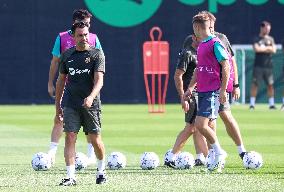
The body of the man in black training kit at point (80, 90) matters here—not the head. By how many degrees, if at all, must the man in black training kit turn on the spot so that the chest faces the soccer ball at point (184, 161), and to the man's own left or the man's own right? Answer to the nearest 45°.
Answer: approximately 135° to the man's own left

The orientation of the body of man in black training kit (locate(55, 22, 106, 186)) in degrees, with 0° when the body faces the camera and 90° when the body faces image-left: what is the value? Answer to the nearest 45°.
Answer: approximately 0°

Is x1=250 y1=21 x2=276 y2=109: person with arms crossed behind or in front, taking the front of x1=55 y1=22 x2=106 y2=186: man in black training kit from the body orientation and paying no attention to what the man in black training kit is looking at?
behind
